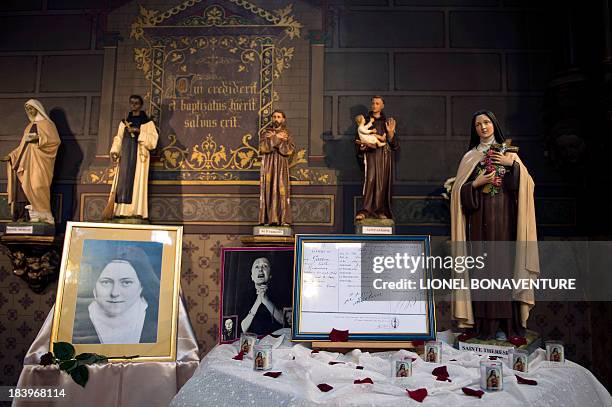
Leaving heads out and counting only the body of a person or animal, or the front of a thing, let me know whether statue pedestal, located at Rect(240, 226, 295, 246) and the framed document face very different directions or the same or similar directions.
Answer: same or similar directions

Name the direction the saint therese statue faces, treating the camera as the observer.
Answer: facing the viewer

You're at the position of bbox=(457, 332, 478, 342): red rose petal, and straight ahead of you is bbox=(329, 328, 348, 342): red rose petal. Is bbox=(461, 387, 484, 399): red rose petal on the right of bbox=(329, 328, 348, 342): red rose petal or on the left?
left

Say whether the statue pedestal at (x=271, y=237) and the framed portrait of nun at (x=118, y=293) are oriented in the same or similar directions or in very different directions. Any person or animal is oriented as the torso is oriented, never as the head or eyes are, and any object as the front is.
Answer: same or similar directions

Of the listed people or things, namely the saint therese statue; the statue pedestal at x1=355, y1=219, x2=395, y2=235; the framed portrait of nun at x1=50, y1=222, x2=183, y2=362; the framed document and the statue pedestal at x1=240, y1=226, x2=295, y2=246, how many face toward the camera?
5

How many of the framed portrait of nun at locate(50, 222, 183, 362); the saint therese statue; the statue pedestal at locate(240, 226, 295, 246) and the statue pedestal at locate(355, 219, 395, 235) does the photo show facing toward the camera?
4

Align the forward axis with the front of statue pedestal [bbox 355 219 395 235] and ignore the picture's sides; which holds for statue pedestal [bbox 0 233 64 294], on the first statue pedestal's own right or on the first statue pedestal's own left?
on the first statue pedestal's own right

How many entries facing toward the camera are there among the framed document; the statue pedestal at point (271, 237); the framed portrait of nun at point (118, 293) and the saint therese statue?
4

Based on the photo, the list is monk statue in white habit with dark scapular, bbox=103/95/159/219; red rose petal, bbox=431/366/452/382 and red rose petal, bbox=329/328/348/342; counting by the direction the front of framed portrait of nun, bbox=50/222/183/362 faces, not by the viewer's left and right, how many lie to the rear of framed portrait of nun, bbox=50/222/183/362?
1

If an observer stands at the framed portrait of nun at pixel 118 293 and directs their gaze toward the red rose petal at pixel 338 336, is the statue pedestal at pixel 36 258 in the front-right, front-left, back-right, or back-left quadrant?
back-left

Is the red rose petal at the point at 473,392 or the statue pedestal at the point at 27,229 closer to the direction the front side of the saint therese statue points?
the red rose petal

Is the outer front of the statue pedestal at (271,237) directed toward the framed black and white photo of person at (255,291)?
yes

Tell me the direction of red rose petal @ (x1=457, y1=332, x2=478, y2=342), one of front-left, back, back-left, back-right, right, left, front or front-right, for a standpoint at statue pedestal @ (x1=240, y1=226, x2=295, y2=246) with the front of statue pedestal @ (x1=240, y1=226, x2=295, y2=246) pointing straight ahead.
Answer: front-left

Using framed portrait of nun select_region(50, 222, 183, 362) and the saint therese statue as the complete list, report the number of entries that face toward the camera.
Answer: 2

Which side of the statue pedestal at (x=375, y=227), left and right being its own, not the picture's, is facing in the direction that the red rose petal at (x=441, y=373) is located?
front

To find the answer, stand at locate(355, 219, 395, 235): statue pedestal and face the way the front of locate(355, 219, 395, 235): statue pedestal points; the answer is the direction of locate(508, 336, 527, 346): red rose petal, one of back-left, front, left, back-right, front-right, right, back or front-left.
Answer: front-left

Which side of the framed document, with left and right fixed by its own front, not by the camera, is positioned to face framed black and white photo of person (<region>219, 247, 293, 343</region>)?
right

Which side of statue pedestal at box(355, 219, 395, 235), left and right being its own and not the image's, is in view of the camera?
front

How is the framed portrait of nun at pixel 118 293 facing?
toward the camera

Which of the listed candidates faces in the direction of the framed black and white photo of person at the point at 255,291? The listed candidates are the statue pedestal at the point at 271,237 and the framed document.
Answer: the statue pedestal

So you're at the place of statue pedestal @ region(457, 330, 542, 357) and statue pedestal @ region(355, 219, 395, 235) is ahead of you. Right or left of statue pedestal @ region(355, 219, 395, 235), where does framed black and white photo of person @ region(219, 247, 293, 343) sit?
left
